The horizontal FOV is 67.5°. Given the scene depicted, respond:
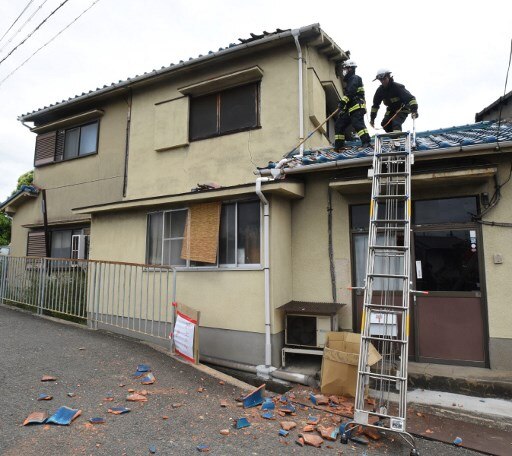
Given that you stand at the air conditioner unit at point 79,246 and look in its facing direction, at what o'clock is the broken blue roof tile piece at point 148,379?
The broken blue roof tile piece is roughly at 10 o'clock from the air conditioner unit.

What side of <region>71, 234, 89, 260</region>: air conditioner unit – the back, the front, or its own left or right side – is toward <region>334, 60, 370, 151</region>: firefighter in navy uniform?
left

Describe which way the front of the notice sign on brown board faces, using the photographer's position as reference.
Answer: facing the viewer and to the left of the viewer

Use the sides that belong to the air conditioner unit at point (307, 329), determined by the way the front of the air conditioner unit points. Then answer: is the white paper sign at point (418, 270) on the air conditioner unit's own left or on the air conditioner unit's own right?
on the air conditioner unit's own left

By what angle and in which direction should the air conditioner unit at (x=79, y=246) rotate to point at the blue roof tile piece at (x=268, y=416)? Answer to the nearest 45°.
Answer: approximately 45° to its left

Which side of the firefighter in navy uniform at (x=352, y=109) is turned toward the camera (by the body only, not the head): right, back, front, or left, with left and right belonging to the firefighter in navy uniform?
left

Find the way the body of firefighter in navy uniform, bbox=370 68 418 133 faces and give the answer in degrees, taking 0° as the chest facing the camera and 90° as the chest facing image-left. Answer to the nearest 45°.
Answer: approximately 45°

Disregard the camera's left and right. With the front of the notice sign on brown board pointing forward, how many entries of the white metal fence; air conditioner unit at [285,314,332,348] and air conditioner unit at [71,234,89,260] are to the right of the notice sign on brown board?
2

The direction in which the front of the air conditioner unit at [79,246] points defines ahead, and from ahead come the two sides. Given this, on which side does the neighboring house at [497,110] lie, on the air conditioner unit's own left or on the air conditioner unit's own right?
on the air conditioner unit's own left
